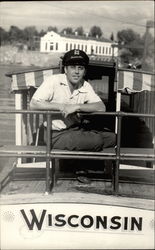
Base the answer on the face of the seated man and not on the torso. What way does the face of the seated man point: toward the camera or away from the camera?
toward the camera

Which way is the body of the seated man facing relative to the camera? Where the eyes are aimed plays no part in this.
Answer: toward the camera

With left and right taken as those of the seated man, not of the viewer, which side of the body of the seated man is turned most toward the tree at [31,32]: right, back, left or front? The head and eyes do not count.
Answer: back
